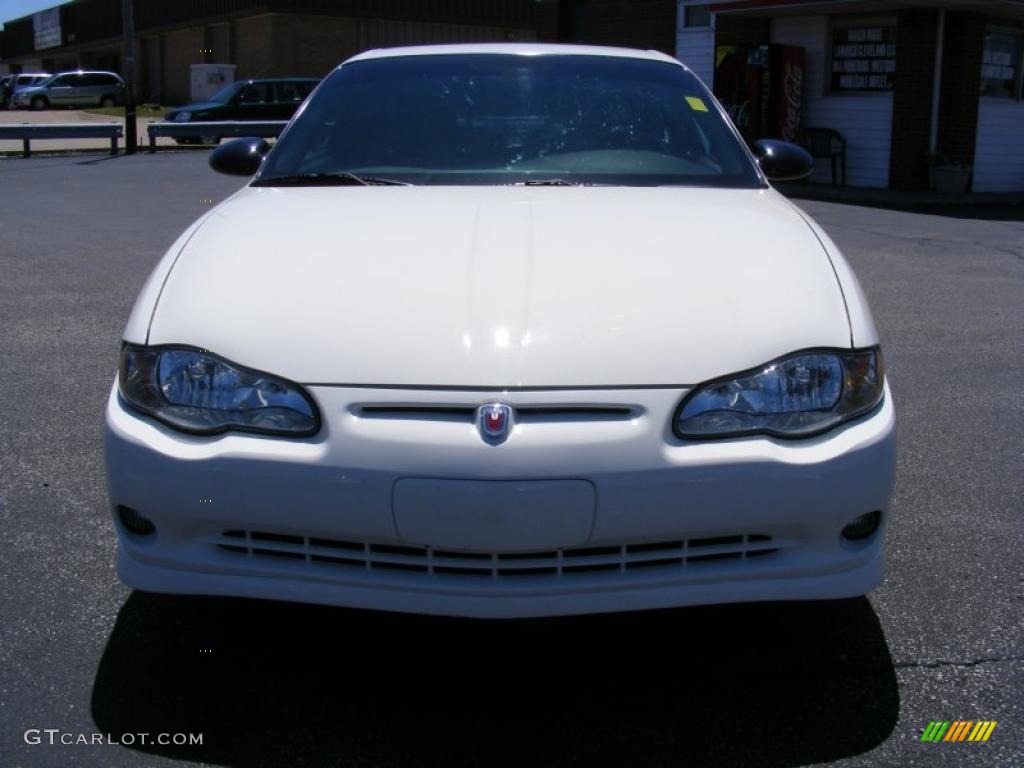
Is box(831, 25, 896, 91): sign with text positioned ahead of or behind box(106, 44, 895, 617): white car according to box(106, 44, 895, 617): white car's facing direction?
behind

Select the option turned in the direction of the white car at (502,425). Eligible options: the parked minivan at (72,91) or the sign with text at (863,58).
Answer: the sign with text

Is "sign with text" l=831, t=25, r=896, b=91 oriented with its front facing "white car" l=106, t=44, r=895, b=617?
yes

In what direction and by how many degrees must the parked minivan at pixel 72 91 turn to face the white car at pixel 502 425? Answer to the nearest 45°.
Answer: approximately 90° to its left

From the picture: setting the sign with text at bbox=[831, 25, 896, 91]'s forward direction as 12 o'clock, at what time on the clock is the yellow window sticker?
The yellow window sticker is roughly at 12 o'clock from the sign with text.

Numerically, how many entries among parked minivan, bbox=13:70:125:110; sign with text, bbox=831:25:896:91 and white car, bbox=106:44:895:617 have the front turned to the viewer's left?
1

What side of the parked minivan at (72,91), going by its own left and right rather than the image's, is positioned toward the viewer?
left

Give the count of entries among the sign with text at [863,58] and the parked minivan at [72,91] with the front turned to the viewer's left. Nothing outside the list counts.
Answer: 1

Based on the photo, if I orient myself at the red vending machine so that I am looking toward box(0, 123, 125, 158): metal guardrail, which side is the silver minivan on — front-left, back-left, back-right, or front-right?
front-right

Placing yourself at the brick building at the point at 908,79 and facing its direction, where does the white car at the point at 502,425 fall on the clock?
The white car is roughly at 12 o'clock from the brick building.

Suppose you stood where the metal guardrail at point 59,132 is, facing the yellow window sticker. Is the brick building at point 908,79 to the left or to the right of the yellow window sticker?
left

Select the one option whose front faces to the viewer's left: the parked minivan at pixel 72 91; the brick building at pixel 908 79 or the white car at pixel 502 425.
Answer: the parked minivan

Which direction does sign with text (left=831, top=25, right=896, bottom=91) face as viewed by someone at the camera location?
facing the viewer
